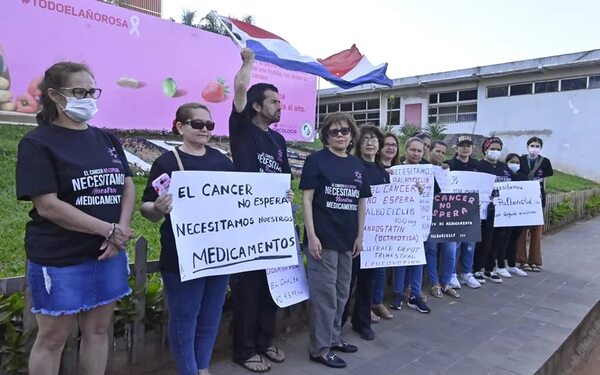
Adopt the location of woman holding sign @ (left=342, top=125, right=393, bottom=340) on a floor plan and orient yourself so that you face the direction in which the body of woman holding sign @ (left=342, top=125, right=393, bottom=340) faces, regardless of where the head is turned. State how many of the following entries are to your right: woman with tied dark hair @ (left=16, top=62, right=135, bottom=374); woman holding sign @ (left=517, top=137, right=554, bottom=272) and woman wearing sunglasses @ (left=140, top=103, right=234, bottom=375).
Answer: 2

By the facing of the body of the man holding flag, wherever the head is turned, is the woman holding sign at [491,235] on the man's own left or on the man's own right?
on the man's own left

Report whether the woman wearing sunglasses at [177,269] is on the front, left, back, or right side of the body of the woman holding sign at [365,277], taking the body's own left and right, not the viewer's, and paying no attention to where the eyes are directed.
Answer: right

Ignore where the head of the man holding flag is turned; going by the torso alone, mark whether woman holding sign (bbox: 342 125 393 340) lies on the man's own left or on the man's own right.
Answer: on the man's own left

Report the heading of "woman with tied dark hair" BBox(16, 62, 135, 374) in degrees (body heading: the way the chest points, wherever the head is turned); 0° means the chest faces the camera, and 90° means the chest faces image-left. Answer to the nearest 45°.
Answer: approximately 315°
